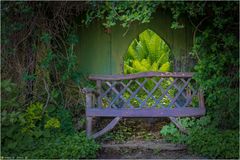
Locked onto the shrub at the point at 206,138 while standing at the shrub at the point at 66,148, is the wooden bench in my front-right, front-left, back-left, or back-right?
front-left

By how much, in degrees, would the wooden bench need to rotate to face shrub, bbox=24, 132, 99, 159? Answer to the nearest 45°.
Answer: approximately 45° to its right

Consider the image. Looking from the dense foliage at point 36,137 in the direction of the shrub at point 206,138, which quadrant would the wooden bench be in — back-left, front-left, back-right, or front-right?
front-left

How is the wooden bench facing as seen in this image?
toward the camera

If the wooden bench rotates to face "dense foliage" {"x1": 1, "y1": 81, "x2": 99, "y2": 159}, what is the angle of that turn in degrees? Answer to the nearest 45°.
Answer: approximately 45° to its right

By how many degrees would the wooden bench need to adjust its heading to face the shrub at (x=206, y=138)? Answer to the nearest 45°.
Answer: approximately 45° to its left

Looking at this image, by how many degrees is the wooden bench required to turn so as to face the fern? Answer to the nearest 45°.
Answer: approximately 180°
